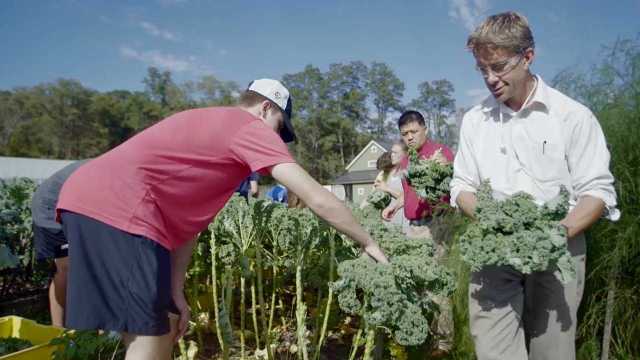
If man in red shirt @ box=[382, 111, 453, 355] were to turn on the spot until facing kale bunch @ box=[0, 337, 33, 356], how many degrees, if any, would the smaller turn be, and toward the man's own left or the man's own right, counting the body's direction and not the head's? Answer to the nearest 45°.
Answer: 0° — they already face it

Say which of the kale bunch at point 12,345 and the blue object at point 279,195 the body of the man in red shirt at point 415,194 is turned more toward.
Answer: the kale bunch

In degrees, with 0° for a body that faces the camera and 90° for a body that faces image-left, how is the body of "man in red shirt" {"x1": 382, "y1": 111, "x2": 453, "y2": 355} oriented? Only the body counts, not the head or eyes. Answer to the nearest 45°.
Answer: approximately 45°

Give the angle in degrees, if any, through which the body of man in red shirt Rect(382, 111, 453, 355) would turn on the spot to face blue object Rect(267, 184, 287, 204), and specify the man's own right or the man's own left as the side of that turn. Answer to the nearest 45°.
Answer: approximately 90° to the man's own right

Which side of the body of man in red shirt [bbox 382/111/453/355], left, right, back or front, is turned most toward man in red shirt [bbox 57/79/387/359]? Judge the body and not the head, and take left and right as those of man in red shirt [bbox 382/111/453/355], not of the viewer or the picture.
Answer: front

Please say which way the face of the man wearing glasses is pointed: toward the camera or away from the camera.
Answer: toward the camera

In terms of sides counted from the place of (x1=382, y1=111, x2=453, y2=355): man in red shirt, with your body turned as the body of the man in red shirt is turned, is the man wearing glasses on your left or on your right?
on your left

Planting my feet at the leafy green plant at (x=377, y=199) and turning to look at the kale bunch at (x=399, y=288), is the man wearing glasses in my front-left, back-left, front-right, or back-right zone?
front-left

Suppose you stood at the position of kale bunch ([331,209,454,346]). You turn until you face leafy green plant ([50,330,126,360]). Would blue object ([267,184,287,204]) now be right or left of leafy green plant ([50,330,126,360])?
right

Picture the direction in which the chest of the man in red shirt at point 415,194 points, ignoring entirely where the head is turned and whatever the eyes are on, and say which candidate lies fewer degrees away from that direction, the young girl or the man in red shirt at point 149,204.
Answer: the man in red shirt

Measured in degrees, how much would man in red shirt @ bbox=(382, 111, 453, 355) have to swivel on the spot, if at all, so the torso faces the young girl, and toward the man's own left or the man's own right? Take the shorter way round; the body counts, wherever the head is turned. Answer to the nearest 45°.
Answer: approximately 135° to the man's own right

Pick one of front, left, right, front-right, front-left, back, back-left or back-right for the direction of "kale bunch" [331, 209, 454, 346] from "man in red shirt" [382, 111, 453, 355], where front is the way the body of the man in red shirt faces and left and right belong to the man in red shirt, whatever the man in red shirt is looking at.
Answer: front-left

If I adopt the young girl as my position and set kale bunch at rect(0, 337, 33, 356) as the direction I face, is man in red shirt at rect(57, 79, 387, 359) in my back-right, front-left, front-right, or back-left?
front-left

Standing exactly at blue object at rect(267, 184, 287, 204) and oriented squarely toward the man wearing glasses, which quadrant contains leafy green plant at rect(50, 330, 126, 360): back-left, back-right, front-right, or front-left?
front-right

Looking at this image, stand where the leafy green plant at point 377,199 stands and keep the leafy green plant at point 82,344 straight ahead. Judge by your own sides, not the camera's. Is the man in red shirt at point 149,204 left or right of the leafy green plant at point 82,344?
left
